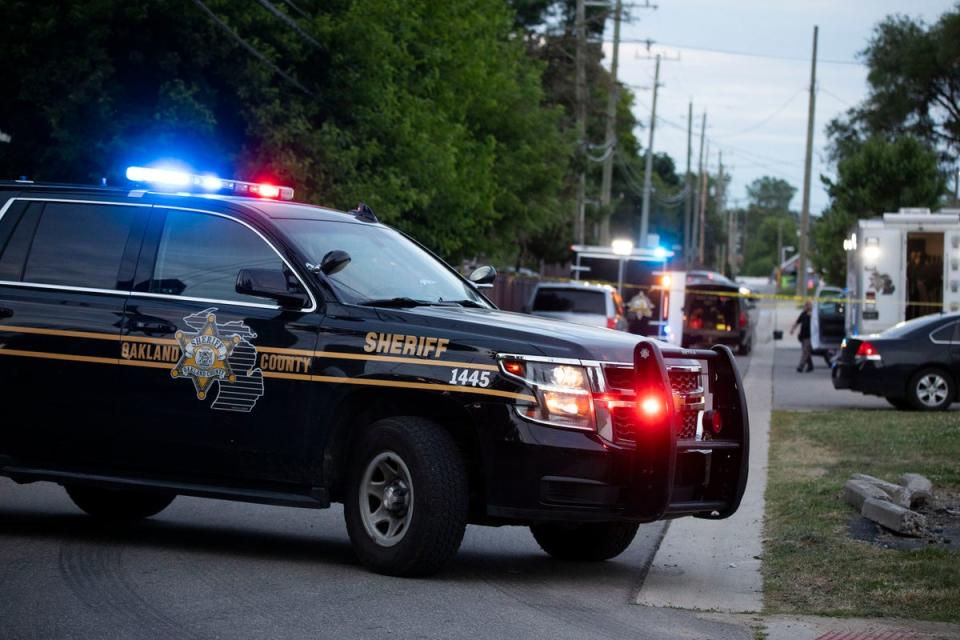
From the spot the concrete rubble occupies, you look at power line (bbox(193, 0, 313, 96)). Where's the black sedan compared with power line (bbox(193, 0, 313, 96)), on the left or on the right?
right

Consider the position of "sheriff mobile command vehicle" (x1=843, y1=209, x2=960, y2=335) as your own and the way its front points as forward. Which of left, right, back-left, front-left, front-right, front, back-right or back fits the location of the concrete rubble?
back

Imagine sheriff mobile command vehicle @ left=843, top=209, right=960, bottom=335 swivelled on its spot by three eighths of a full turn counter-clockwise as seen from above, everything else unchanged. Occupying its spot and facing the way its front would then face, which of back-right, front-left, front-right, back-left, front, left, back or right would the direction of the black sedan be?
front-left

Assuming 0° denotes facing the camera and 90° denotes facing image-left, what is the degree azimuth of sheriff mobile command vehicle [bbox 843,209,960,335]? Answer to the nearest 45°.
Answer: approximately 180°

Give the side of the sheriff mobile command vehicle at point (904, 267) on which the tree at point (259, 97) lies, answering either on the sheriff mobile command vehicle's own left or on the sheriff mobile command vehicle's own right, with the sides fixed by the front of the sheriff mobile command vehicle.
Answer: on the sheriff mobile command vehicle's own left

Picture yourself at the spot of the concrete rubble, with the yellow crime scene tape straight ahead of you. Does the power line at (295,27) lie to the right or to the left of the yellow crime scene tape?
left

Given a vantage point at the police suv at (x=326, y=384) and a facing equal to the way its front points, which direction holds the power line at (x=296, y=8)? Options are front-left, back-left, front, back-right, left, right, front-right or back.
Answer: back-left

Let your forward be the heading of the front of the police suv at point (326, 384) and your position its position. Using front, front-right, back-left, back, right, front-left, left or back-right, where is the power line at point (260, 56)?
back-left

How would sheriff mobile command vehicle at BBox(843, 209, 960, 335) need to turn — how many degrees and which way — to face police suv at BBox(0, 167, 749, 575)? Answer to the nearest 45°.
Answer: approximately 180°

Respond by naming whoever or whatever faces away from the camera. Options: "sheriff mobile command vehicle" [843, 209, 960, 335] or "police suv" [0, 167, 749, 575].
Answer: the sheriff mobile command vehicle

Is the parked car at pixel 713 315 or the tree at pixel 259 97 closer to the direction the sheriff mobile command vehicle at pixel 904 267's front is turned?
the parked car

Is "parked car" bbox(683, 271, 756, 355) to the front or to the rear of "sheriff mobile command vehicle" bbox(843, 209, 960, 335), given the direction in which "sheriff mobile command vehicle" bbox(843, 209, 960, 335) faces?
to the front

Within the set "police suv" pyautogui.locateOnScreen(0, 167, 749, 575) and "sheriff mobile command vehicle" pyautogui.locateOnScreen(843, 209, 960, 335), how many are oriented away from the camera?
1

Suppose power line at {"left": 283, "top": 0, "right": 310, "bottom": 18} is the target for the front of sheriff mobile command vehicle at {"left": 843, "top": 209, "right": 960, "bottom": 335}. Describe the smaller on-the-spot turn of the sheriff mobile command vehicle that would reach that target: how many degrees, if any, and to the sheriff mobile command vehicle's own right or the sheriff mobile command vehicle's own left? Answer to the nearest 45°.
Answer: approximately 135° to the sheriff mobile command vehicle's own left

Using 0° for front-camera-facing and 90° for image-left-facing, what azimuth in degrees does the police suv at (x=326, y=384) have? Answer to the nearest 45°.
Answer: approximately 315°
